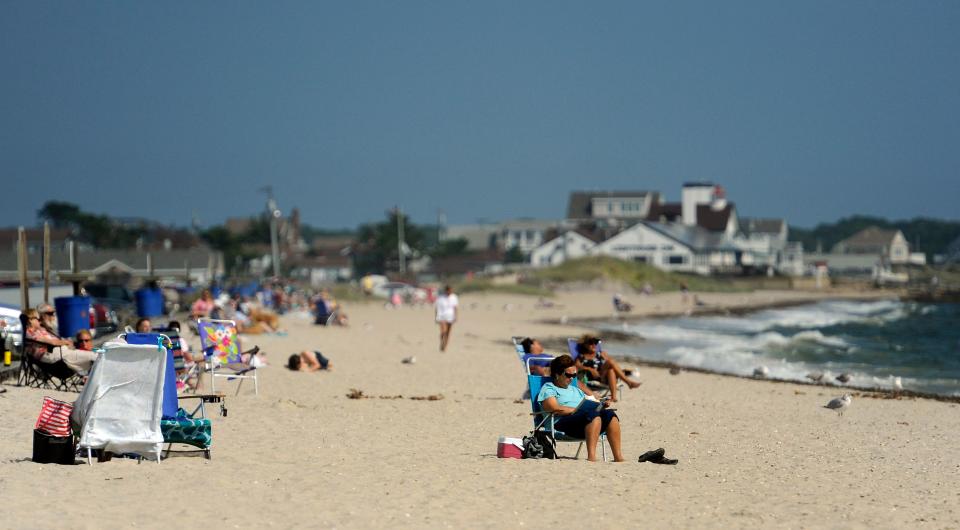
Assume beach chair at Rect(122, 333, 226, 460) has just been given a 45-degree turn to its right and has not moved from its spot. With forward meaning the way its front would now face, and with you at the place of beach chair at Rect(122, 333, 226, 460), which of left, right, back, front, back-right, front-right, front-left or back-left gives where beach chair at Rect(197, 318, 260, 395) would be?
back-left

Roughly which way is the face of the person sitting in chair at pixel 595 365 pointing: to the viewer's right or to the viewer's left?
to the viewer's right

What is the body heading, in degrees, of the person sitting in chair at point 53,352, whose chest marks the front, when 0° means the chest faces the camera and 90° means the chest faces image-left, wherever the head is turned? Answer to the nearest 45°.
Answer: approximately 270°

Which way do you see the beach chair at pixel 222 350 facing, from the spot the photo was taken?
facing the viewer and to the right of the viewer

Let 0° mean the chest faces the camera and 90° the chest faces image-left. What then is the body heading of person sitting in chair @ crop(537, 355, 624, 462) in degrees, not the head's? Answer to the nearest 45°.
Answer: approximately 315°

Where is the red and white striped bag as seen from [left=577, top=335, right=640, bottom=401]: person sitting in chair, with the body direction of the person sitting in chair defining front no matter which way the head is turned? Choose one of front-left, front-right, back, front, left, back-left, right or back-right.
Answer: right

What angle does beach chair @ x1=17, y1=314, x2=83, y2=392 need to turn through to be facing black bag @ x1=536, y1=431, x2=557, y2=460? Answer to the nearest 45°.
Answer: approximately 45° to its right

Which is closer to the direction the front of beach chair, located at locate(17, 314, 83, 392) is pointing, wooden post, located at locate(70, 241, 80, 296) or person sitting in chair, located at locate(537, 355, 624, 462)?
the person sitting in chair
